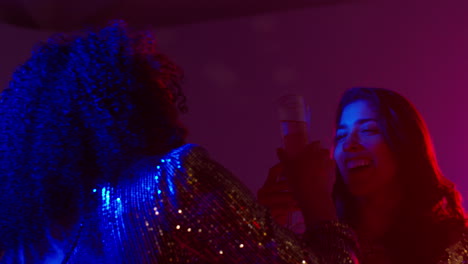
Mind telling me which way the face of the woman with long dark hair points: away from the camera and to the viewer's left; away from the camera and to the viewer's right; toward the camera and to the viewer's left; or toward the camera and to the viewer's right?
toward the camera and to the viewer's left

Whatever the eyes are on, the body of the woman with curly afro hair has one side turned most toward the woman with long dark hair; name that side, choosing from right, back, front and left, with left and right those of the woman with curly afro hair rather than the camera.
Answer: front

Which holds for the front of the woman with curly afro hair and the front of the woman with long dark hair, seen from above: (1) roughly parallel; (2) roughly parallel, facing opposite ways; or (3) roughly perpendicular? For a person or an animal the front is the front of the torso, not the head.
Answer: roughly parallel, facing opposite ways

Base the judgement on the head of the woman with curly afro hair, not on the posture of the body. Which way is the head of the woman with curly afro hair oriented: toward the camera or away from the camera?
away from the camera

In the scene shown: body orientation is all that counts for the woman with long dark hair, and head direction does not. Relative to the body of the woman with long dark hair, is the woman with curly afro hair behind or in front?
in front

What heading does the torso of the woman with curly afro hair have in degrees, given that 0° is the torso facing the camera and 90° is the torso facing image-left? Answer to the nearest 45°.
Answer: approximately 225°

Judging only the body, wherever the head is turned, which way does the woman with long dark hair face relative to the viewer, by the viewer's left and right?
facing the viewer and to the left of the viewer
